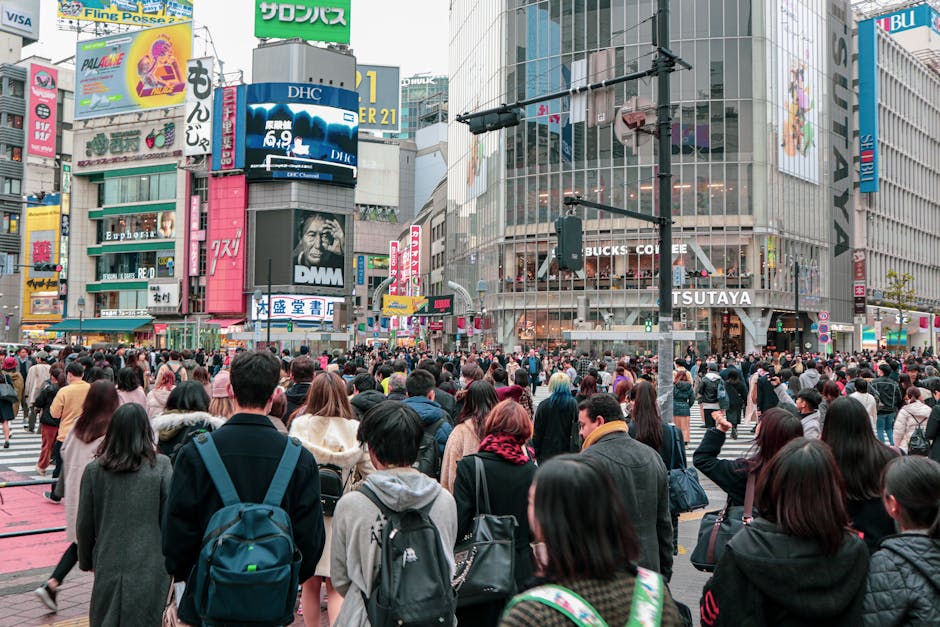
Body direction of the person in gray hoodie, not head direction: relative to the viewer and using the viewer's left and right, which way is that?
facing away from the viewer and to the left of the viewer

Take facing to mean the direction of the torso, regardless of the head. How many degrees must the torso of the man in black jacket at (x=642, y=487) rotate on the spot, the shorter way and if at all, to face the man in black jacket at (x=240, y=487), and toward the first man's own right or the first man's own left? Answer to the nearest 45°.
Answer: approximately 90° to the first man's own left

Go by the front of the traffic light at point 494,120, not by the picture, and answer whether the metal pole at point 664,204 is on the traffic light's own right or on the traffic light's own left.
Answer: on the traffic light's own right

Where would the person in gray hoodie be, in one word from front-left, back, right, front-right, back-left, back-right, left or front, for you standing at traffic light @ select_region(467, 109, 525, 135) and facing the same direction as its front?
back

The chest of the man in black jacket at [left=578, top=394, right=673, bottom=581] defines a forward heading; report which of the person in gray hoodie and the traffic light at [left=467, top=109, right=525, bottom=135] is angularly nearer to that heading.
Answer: the traffic light

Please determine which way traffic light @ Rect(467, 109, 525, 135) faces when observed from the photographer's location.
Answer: facing away from the viewer

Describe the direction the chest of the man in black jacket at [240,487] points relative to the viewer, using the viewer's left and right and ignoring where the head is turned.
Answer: facing away from the viewer

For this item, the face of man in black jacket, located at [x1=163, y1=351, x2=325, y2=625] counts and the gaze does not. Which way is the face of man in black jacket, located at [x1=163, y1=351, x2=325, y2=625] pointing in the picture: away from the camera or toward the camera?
away from the camera

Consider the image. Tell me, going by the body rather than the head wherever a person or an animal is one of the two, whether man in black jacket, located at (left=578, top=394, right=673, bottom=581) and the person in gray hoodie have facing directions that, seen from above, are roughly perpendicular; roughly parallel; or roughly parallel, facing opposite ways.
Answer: roughly parallel

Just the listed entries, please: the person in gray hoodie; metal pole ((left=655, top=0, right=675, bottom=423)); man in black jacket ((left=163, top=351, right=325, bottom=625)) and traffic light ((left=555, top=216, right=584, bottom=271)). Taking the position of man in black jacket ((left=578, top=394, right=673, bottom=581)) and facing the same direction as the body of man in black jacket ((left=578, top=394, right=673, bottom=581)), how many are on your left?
2

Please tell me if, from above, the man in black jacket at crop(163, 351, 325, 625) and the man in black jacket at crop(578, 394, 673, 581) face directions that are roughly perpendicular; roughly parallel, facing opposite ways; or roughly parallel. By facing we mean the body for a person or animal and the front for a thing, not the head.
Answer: roughly parallel

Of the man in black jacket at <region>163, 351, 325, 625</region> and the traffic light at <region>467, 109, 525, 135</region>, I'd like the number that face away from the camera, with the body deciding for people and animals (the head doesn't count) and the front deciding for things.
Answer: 2

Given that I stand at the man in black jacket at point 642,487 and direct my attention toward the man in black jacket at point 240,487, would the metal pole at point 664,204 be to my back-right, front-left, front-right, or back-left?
back-right

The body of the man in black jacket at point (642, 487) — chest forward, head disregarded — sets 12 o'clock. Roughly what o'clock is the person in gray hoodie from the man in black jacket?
The person in gray hoodie is roughly at 9 o'clock from the man in black jacket.

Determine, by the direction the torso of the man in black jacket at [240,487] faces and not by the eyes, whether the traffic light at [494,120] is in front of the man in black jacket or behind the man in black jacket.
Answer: in front

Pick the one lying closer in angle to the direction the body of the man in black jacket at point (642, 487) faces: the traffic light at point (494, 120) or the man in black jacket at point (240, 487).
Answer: the traffic light

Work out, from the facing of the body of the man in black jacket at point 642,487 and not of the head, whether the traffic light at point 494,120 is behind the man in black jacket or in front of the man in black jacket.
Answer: in front
